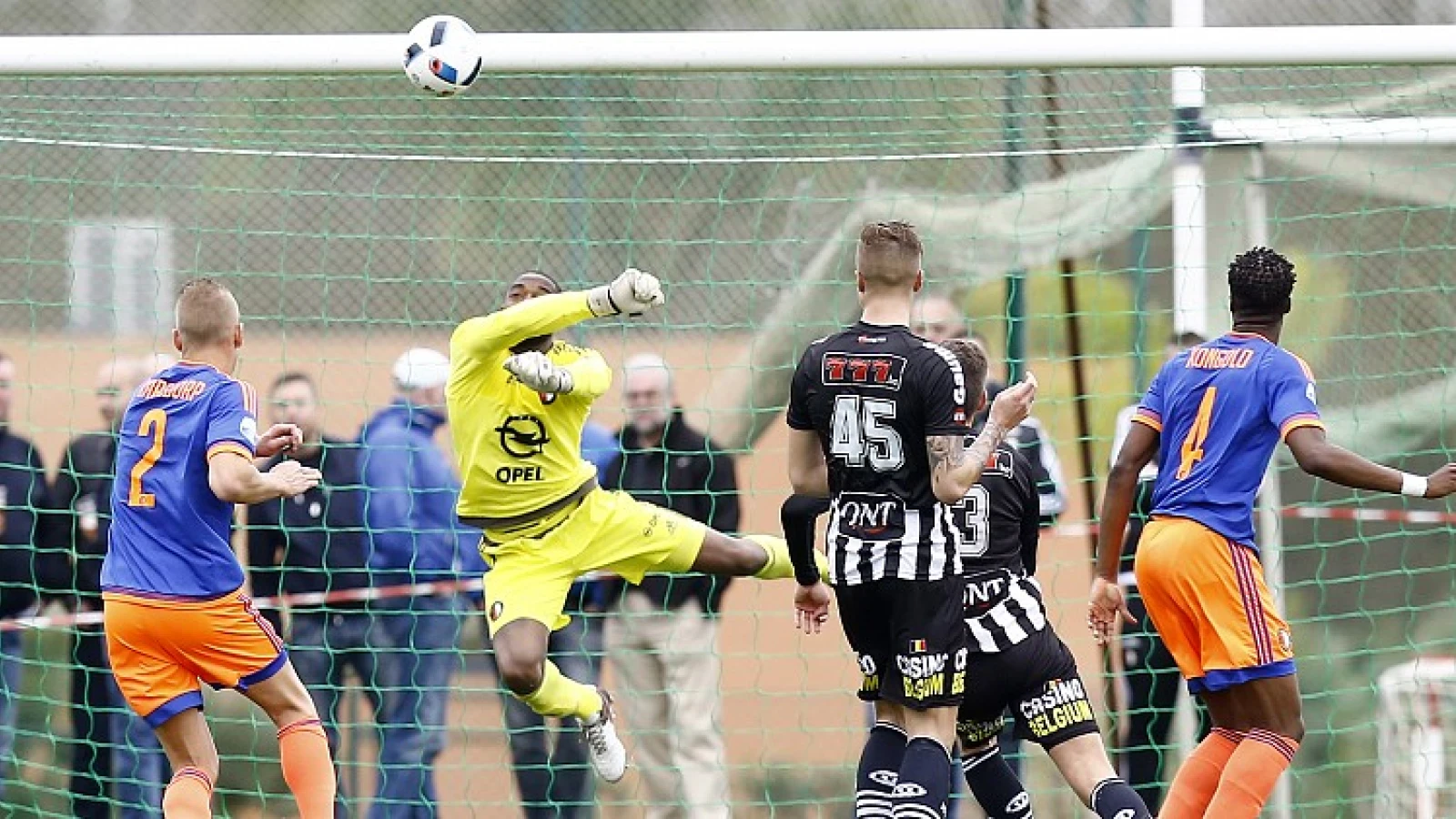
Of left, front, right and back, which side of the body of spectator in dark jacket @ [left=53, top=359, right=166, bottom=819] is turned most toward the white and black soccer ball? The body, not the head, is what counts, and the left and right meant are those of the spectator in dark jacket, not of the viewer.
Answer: front

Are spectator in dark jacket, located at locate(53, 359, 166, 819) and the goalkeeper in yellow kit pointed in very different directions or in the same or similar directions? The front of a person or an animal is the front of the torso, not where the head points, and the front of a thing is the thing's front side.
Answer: same or similar directions

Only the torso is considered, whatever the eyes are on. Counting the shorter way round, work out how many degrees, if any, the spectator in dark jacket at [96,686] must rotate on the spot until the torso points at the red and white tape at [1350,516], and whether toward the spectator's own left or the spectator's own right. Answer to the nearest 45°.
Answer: approximately 90° to the spectator's own left

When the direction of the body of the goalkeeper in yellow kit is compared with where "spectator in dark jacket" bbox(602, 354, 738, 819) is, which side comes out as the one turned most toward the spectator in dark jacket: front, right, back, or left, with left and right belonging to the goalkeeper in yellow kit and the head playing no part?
back

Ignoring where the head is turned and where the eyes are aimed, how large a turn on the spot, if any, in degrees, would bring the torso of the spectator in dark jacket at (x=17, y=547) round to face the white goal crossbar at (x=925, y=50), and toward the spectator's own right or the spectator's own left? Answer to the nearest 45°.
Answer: approximately 45° to the spectator's own left

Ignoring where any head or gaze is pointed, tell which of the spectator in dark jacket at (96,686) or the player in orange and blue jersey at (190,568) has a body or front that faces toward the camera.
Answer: the spectator in dark jacket

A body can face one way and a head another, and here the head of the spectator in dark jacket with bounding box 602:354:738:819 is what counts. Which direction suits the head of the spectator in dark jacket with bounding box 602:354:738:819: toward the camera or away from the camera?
toward the camera

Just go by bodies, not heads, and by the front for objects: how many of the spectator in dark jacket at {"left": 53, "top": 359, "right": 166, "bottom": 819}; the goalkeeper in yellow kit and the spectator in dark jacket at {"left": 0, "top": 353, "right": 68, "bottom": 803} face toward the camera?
3

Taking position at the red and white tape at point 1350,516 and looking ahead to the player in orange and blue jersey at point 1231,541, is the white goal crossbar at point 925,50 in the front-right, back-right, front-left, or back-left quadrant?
front-right

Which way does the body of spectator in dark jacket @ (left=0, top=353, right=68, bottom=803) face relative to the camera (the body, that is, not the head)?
toward the camera

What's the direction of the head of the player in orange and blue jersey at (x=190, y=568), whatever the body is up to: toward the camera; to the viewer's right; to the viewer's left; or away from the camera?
away from the camera

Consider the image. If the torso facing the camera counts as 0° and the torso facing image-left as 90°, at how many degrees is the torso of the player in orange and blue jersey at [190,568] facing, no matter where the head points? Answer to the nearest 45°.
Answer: approximately 225°

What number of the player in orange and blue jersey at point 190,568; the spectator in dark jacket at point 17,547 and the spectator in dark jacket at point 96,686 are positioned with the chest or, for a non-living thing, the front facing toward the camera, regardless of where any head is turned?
2

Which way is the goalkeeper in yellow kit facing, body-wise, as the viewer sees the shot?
toward the camera

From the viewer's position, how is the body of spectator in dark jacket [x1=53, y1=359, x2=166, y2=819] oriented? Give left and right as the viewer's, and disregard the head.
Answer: facing the viewer

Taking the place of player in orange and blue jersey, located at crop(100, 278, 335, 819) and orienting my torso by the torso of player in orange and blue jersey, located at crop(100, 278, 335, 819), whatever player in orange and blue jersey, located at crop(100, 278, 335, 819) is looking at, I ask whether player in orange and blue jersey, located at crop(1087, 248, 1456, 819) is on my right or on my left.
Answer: on my right
